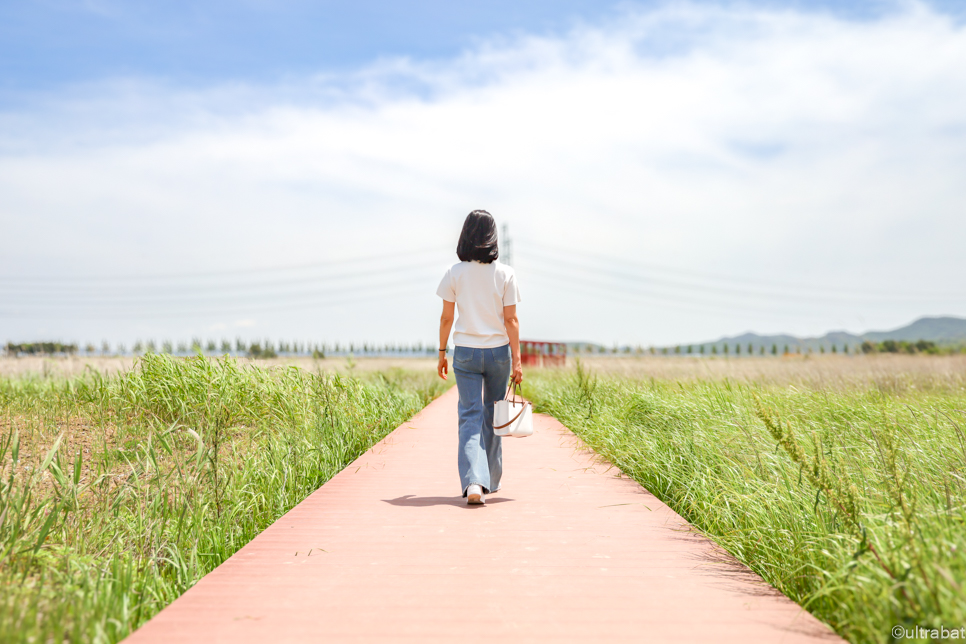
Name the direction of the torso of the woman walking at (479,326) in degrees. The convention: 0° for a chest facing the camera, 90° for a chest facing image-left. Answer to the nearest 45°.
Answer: approximately 180°

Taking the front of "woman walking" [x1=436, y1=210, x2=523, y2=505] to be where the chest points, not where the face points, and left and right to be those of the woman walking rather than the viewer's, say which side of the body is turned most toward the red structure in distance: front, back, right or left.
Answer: front
